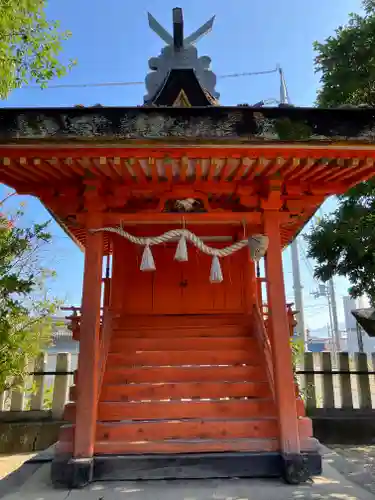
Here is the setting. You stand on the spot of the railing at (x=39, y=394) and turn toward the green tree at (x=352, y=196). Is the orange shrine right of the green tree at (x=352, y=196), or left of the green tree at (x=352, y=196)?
right

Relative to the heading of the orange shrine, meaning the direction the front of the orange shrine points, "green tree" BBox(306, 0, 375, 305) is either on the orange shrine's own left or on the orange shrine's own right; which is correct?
on the orange shrine's own left

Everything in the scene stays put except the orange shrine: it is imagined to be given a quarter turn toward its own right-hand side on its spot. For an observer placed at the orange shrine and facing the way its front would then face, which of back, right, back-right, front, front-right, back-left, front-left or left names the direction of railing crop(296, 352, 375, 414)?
back-right

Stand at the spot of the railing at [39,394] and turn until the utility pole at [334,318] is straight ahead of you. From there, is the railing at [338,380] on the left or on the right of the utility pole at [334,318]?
right

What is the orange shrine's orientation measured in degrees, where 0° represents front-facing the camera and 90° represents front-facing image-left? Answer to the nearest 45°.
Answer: approximately 0°

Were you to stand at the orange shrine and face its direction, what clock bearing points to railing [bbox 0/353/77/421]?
The railing is roughly at 5 o'clock from the orange shrine.
